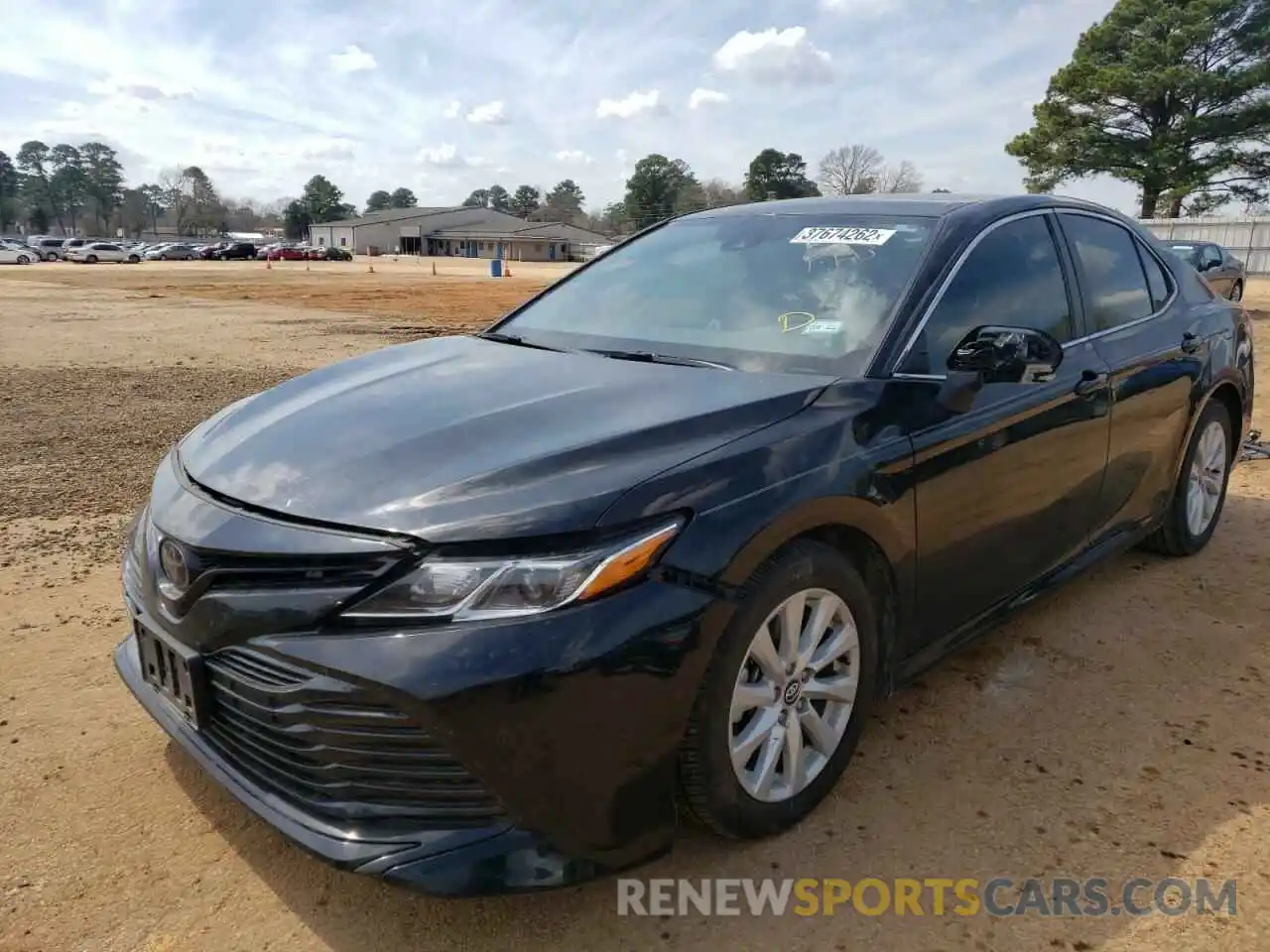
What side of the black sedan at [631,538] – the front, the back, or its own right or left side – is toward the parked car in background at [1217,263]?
back

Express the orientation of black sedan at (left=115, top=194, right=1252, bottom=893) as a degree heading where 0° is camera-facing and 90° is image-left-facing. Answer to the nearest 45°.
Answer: approximately 45°

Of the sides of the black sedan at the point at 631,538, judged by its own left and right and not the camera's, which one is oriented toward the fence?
back
